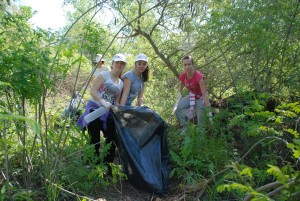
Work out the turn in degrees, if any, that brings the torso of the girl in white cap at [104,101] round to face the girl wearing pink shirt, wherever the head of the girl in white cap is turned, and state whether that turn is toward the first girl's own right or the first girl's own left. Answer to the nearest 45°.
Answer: approximately 90° to the first girl's own left

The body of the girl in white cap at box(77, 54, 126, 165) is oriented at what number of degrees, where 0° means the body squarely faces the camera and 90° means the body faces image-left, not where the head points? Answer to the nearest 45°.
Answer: approximately 315°
